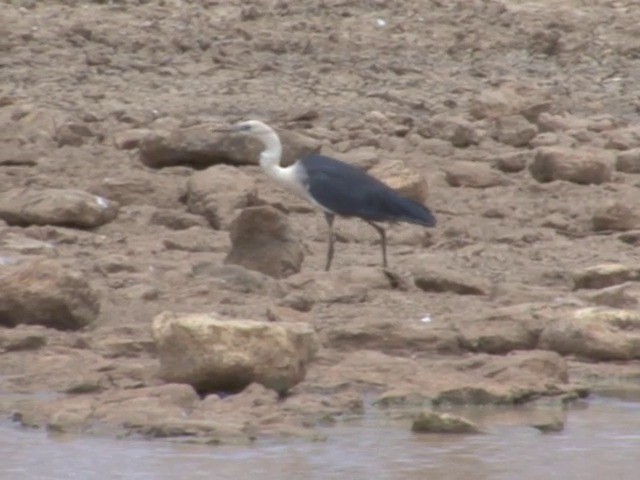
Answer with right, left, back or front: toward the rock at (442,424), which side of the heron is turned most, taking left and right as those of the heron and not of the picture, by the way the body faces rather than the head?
left

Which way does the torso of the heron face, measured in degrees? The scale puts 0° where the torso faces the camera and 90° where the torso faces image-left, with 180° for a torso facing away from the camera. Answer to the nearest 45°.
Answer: approximately 90°

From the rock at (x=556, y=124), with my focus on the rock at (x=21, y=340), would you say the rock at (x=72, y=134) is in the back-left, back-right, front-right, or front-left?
front-right

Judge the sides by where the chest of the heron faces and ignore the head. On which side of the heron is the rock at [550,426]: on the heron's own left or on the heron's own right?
on the heron's own left

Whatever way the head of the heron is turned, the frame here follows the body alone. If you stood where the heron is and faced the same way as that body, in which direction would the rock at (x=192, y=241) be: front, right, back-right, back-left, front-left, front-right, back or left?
front

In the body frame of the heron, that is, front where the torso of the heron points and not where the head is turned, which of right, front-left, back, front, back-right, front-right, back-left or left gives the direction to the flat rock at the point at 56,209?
front

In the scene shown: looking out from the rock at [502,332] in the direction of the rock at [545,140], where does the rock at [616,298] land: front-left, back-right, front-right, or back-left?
front-right

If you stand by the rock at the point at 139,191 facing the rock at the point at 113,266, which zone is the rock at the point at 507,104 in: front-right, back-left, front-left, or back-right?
back-left

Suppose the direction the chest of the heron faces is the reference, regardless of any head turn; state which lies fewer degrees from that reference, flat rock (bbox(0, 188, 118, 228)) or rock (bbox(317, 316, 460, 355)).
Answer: the flat rock

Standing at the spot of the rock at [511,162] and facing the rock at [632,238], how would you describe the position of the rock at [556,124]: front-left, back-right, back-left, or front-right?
back-left

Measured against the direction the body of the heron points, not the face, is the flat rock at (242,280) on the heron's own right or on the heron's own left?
on the heron's own left

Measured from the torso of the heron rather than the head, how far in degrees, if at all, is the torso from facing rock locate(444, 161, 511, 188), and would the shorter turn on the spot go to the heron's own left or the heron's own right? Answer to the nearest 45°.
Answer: approximately 135° to the heron's own right
